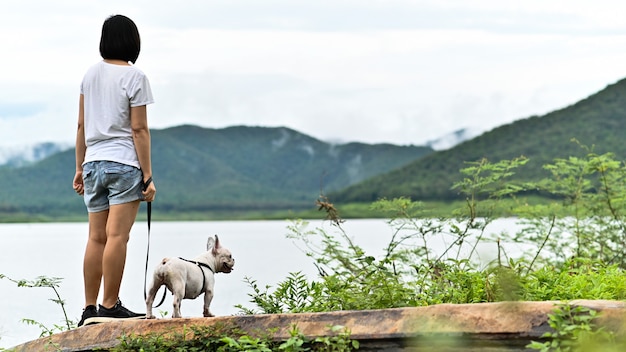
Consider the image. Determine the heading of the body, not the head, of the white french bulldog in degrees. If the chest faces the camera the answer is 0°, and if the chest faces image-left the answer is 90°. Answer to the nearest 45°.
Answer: approximately 225°

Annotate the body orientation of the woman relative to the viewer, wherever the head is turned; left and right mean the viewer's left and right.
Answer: facing away from the viewer and to the right of the viewer

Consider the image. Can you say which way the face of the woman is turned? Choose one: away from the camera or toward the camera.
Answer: away from the camera

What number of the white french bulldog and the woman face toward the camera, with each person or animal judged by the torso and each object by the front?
0
